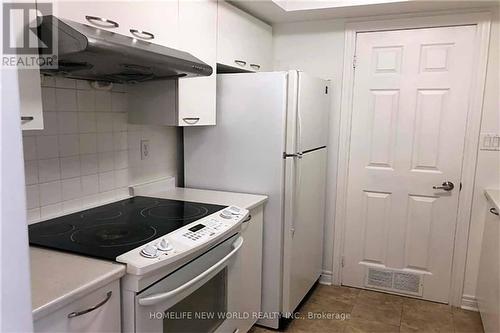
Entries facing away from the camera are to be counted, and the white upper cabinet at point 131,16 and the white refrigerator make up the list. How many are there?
0

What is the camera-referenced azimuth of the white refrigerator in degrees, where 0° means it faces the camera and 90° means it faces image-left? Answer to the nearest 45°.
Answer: approximately 315°

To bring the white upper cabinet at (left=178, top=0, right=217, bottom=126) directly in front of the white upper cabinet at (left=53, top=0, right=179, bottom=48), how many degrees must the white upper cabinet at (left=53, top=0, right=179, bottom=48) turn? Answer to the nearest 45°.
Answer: approximately 90° to its left

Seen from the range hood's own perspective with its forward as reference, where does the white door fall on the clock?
The white door is roughly at 10 o'clock from the range hood.

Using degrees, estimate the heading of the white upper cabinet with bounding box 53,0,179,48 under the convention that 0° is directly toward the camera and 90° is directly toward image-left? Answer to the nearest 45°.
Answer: approximately 315°

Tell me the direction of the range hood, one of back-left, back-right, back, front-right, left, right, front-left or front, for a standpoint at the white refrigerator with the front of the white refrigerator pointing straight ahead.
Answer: right
